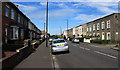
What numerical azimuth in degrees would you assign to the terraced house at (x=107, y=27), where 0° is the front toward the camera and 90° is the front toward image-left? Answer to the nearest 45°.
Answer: approximately 45°
